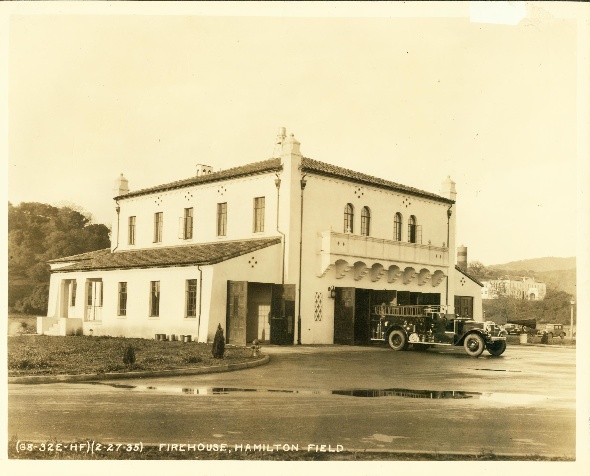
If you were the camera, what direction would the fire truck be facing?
facing the viewer and to the right of the viewer

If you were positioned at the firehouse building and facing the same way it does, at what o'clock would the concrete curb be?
The concrete curb is roughly at 2 o'clock from the firehouse building.

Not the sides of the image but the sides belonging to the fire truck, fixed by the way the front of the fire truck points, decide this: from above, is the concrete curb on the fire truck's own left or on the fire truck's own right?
on the fire truck's own right

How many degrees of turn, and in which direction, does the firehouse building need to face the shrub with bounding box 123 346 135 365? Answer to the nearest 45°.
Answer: approximately 45° to its right

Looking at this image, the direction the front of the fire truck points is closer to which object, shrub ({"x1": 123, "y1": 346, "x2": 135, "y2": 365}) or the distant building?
the distant building

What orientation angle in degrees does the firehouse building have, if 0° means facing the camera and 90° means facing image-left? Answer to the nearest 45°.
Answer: approximately 315°

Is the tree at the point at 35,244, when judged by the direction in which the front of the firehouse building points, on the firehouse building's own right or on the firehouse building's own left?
on the firehouse building's own right
